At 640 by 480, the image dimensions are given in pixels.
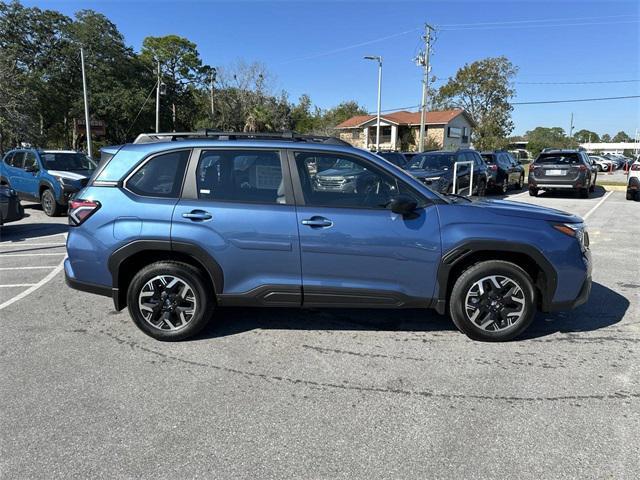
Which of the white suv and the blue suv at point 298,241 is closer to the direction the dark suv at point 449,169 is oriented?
the blue suv

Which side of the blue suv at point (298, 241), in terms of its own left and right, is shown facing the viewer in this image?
right

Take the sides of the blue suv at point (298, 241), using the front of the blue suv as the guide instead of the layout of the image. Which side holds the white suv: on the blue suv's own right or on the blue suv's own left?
on the blue suv's own left

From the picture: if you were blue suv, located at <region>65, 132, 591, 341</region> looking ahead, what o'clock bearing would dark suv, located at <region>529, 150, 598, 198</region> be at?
The dark suv is roughly at 10 o'clock from the blue suv.

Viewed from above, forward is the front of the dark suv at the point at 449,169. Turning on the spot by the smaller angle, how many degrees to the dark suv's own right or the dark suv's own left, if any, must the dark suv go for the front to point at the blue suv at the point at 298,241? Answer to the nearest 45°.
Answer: approximately 45° to the dark suv's own left

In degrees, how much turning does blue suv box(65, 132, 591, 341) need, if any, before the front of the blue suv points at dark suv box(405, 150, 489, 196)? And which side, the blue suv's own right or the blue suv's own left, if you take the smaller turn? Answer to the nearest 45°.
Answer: approximately 90° to the blue suv's own left

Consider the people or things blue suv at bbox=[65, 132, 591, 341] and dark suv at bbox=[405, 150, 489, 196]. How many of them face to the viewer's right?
1

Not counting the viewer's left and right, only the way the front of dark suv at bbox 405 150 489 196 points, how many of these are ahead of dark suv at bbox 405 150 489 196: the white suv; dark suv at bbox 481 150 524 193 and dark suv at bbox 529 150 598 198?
0

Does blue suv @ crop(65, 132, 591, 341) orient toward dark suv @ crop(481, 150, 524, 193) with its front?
no

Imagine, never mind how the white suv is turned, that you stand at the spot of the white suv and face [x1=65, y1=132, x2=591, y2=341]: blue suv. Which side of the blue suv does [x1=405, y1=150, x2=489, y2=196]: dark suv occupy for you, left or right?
right

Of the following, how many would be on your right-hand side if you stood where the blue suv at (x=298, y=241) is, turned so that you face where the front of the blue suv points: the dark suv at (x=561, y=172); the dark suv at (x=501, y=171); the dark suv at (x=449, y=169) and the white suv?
0

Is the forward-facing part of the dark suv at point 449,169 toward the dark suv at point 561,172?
no

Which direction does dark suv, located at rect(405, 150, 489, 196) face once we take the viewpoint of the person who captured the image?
facing the viewer and to the left of the viewer
